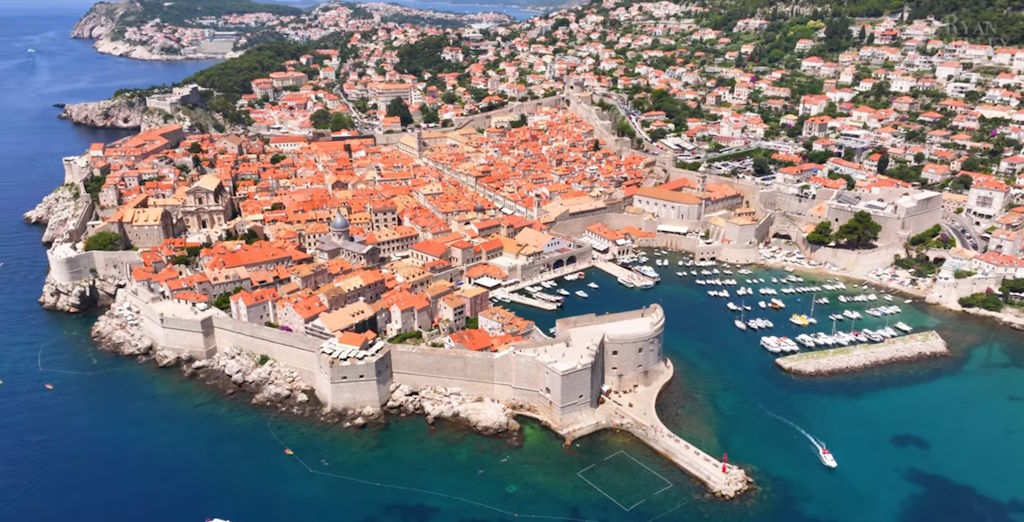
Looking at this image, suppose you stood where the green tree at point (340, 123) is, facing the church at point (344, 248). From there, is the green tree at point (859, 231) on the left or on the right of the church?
left

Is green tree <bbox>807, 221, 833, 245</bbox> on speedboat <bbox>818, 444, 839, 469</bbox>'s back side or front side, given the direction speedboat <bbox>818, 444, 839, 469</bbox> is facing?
on the back side

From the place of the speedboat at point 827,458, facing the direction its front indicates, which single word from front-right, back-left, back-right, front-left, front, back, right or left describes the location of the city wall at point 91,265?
back-right

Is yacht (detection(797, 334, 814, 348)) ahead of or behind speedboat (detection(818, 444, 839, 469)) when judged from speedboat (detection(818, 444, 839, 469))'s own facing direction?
behind

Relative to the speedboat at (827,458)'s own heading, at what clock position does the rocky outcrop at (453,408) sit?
The rocky outcrop is roughly at 4 o'clock from the speedboat.

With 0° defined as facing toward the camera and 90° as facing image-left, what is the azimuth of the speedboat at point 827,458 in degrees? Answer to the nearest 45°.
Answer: approximately 315°

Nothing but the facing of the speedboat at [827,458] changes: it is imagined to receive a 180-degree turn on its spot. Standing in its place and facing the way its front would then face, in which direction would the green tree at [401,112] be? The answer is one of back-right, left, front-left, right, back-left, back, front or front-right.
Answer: front

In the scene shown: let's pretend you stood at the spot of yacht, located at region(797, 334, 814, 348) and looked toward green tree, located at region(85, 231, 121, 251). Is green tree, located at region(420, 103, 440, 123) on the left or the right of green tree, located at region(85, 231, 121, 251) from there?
right

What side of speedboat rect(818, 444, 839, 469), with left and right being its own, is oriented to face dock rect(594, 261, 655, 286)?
back

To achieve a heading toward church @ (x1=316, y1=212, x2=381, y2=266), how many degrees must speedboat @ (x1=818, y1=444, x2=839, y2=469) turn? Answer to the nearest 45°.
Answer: approximately 135° to its right

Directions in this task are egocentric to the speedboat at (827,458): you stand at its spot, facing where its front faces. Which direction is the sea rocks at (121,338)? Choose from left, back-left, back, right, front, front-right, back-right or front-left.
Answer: back-right

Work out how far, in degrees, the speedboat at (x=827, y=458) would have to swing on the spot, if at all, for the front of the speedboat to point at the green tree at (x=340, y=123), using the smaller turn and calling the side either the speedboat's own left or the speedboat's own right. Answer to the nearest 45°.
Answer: approximately 180°

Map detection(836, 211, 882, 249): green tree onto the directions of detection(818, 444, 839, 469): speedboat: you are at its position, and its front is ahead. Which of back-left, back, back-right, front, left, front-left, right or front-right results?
back-left

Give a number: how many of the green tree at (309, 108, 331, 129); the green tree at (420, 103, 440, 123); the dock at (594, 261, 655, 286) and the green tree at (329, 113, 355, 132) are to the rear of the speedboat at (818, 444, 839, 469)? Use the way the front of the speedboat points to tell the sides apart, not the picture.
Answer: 4

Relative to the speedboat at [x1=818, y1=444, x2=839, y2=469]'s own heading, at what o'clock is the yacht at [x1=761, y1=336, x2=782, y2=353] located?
The yacht is roughly at 7 o'clock from the speedboat.

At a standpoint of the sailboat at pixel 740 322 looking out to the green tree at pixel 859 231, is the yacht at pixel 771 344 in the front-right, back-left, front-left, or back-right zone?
back-right
